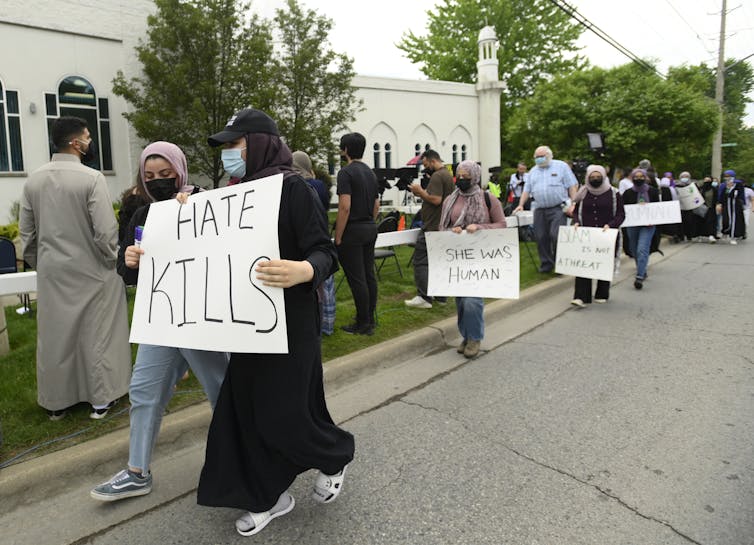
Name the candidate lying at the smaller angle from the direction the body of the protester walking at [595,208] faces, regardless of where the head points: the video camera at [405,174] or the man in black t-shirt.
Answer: the man in black t-shirt

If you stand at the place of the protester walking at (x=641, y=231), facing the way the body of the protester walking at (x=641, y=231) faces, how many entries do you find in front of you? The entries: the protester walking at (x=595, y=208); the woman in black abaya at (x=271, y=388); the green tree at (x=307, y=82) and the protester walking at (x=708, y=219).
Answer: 2

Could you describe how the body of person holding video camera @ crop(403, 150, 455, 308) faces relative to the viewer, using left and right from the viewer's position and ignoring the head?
facing to the left of the viewer

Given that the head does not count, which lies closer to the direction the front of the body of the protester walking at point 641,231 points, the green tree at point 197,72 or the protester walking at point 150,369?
the protester walking

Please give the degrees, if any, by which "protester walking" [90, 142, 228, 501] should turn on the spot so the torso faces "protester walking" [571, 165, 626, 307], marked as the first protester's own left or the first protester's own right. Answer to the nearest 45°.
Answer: approximately 180°

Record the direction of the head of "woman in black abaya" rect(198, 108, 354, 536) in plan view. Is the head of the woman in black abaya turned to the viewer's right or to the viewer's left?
to the viewer's left

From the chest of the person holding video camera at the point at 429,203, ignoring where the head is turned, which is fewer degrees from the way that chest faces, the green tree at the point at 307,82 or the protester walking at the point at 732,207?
the green tree
